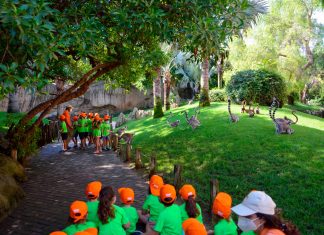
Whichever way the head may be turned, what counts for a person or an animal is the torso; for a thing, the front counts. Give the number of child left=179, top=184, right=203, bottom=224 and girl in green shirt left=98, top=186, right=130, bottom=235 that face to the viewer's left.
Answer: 0

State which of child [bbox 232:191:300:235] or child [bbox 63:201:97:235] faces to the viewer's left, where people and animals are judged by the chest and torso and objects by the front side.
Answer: child [bbox 232:191:300:235]

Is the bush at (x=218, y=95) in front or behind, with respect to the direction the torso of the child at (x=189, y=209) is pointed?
in front

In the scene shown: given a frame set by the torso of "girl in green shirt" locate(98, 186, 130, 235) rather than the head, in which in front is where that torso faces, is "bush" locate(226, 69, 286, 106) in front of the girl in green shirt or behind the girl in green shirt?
in front

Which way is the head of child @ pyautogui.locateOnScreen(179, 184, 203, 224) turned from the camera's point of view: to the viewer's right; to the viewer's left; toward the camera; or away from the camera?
away from the camera

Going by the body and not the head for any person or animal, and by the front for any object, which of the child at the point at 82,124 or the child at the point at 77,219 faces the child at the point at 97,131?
the child at the point at 77,219

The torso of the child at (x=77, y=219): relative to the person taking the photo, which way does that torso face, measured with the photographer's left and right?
facing away from the viewer

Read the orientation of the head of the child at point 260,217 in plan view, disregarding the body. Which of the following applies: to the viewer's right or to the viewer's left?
to the viewer's left

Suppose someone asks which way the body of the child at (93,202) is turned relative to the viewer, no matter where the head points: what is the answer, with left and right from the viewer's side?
facing away from the viewer and to the right of the viewer

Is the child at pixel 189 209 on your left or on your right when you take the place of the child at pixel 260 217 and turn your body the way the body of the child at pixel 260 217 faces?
on your right

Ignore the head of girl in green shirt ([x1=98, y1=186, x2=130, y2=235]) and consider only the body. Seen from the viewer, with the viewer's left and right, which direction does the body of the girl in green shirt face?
facing away from the viewer and to the right of the viewer

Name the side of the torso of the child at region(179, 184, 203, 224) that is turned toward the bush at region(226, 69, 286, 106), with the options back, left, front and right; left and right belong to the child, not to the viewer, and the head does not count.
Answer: front

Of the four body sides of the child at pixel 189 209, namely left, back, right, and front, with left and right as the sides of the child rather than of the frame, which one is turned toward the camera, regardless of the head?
back
